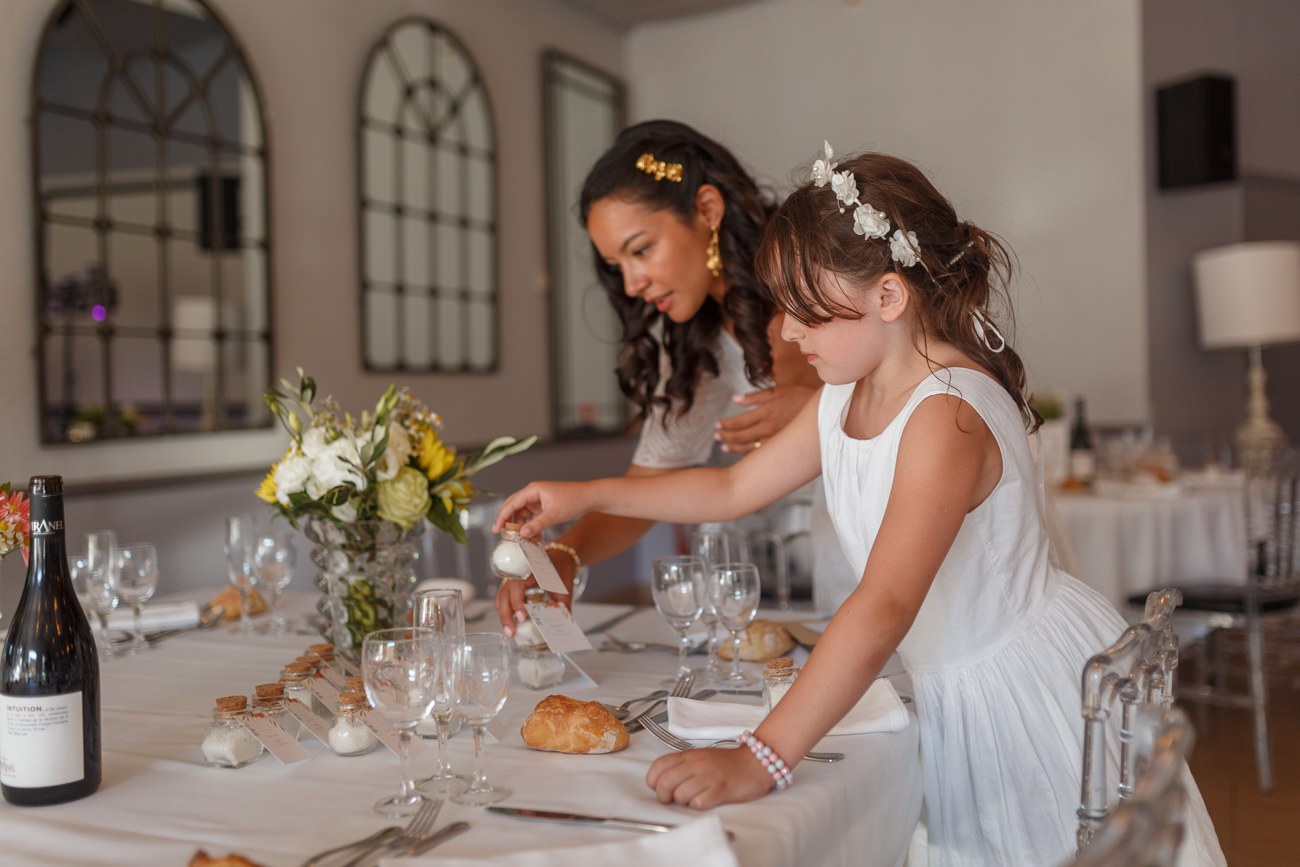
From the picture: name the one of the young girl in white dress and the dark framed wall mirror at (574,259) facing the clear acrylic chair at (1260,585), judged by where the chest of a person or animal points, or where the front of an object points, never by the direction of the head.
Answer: the dark framed wall mirror

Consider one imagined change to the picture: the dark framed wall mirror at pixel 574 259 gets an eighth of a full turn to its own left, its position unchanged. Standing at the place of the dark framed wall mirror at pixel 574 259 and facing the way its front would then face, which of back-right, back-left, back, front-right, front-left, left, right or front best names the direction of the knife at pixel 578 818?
right

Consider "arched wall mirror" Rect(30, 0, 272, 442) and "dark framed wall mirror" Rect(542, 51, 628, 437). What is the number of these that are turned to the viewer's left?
0

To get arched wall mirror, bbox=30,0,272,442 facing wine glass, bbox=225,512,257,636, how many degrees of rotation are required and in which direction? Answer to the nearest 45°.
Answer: approximately 45° to its right

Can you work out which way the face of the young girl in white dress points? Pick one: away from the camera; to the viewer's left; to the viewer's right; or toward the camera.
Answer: to the viewer's left

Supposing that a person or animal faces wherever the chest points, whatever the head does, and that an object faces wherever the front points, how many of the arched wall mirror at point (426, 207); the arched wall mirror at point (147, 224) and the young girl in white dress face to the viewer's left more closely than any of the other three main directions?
1

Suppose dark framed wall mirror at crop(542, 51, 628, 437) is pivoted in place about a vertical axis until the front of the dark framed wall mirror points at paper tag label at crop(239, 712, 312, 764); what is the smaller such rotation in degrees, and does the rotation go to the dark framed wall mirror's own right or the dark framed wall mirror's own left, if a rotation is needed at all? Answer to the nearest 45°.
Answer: approximately 45° to the dark framed wall mirror's own right

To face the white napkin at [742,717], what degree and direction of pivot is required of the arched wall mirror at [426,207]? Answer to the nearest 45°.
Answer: approximately 45° to its right

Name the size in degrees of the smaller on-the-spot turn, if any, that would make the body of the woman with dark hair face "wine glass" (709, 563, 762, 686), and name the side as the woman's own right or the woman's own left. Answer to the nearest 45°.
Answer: approximately 45° to the woman's own left

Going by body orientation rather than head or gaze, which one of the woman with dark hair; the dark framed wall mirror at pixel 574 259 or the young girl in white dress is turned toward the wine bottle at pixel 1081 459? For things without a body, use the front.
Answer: the dark framed wall mirror

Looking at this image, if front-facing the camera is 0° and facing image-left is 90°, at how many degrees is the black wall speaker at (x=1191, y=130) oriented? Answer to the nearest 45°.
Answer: approximately 45°

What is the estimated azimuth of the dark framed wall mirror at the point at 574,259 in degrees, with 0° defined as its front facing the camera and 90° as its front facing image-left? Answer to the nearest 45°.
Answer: approximately 315°

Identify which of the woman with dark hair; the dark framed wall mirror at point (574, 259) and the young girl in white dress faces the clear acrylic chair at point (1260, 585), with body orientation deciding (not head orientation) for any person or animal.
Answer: the dark framed wall mirror

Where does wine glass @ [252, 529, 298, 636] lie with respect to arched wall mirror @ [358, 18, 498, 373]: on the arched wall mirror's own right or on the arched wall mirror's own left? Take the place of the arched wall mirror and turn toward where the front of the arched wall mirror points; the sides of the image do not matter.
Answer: on the arched wall mirror's own right

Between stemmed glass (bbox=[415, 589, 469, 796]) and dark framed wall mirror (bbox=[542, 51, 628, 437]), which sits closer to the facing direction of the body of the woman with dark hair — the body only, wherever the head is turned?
the stemmed glass

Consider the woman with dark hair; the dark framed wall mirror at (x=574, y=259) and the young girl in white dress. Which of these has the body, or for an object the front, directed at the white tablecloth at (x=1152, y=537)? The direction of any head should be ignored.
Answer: the dark framed wall mirror

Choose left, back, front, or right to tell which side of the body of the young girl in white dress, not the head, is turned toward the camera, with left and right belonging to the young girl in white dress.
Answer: left
